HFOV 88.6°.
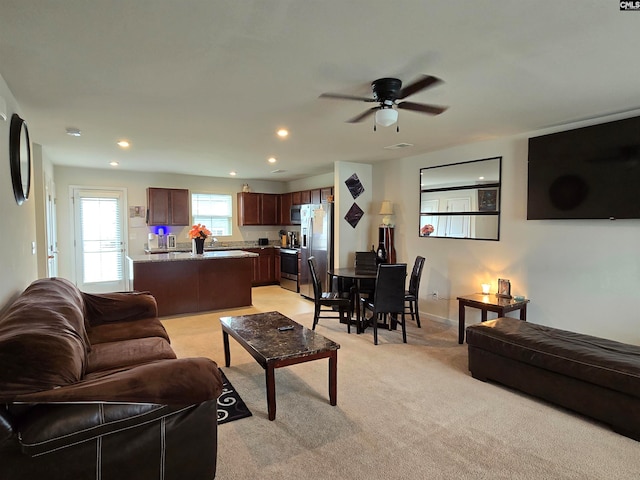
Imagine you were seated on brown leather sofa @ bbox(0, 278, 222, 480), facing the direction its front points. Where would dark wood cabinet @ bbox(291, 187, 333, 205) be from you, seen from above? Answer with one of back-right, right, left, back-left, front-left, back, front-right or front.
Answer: front-left

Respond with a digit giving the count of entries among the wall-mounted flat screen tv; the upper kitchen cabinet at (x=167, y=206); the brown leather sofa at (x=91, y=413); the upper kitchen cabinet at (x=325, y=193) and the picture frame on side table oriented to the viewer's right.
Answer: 1

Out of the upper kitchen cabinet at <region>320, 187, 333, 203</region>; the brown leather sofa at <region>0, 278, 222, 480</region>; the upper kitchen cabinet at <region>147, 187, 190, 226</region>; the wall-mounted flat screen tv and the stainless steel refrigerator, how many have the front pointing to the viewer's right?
1

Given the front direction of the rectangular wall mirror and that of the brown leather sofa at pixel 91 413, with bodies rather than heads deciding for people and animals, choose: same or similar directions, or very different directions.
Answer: very different directions

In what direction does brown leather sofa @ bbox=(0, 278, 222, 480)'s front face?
to the viewer's right

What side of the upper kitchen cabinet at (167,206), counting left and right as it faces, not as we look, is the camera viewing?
front

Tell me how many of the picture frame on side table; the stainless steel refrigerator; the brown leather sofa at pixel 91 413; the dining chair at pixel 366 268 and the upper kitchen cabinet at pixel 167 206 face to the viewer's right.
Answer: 1

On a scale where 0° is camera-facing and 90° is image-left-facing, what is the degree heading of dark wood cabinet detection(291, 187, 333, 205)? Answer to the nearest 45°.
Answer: approximately 45°

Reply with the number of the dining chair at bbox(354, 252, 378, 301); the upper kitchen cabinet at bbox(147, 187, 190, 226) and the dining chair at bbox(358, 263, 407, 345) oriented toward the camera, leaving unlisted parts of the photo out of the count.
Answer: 2

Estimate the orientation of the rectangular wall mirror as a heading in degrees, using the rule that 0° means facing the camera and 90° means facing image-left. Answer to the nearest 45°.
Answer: approximately 45°

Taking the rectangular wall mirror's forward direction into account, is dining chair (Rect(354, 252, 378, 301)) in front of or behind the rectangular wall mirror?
in front

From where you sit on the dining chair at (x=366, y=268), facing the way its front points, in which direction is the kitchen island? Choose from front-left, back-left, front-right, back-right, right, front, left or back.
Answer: right

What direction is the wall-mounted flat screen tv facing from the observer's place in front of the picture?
facing the viewer and to the left of the viewer

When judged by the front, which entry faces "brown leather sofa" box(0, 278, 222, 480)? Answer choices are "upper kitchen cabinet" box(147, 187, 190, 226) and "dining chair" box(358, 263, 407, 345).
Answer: the upper kitchen cabinet

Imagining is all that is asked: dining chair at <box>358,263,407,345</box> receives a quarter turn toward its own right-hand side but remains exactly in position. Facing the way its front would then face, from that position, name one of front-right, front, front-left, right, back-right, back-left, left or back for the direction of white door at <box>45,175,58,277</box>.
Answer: back-left

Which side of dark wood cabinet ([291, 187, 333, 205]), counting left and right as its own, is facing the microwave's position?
right

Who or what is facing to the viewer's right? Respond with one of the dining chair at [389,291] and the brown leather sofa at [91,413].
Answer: the brown leather sofa
